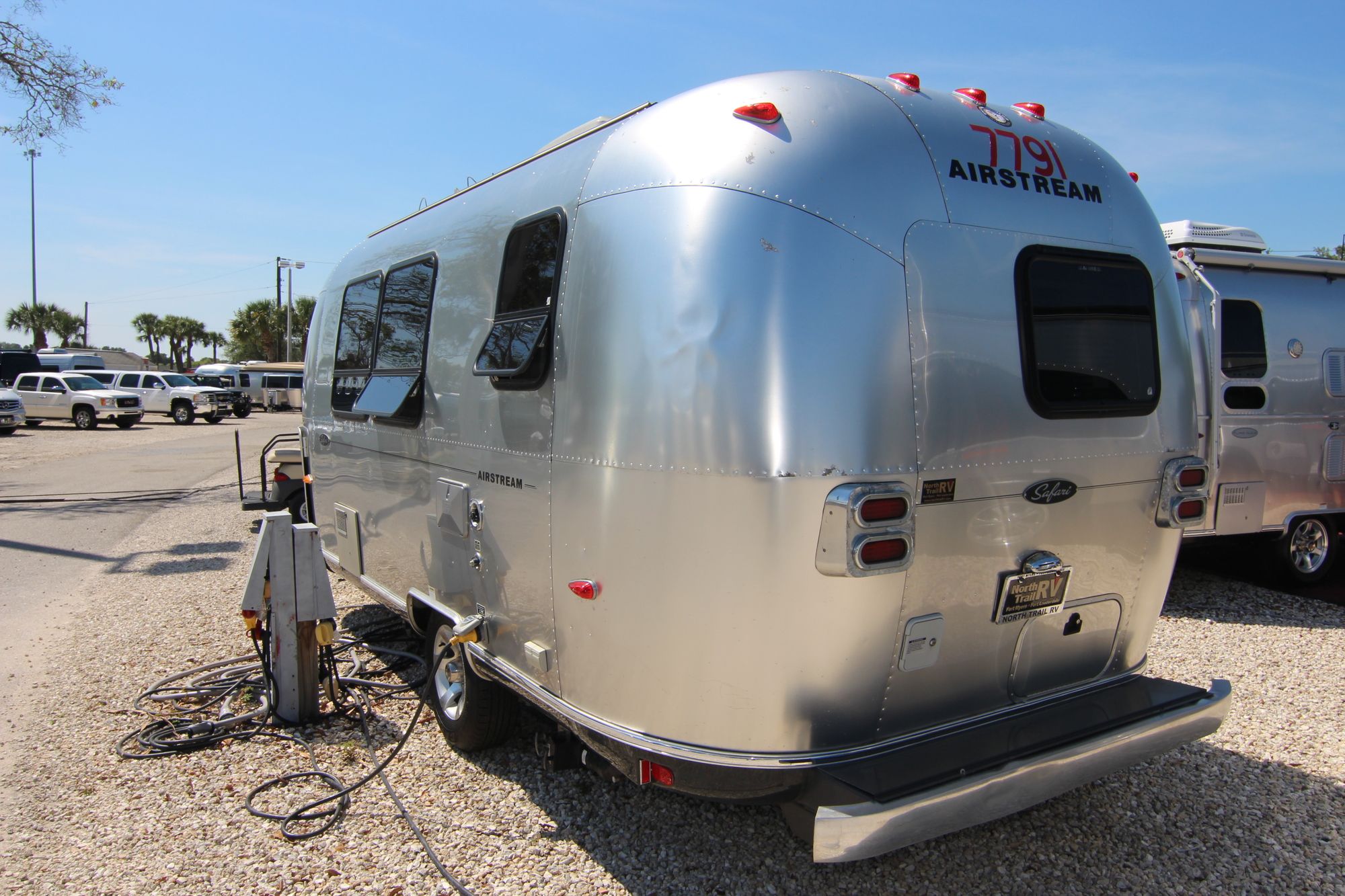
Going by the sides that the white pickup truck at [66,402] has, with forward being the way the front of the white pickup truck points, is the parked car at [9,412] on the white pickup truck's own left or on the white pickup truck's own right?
on the white pickup truck's own right

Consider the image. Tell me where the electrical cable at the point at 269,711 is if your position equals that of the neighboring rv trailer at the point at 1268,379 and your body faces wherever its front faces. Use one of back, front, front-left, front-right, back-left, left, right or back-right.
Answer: back

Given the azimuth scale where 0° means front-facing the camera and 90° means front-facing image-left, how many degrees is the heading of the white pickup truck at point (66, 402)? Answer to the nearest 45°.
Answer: approximately 315°

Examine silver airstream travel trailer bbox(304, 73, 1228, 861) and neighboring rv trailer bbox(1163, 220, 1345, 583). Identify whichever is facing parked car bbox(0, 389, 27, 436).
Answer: the silver airstream travel trailer

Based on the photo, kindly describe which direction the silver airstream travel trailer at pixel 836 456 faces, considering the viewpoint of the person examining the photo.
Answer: facing away from the viewer and to the left of the viewer

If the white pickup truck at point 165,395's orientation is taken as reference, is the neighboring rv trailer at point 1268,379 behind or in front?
in front

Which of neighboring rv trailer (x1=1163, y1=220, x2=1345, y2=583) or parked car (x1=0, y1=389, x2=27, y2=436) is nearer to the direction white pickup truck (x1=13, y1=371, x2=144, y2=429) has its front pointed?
the neighboring rv trailer

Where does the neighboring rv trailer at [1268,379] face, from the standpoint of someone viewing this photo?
facing away from the viewer and to the right of the viewer

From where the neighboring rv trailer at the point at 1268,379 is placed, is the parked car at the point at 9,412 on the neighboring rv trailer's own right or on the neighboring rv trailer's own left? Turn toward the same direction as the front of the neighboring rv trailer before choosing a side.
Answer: on the neighboring rv trailer's own left

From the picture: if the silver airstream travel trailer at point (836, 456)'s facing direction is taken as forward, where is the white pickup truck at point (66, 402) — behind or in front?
in front

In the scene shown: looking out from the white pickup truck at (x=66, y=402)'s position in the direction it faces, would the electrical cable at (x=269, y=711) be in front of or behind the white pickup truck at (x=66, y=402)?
in front
